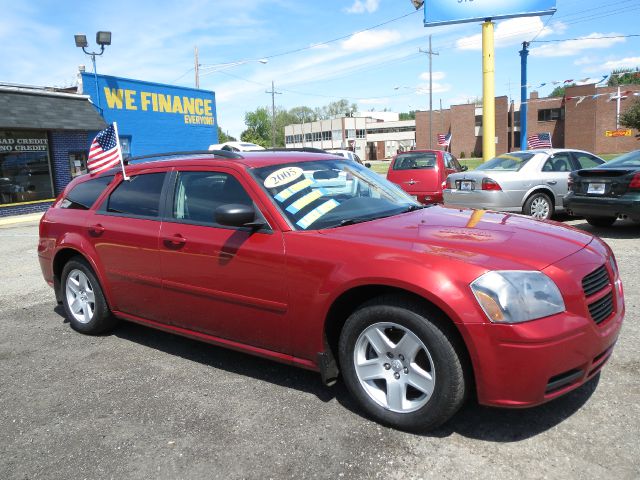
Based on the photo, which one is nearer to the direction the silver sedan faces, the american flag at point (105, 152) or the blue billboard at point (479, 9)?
the blue billboard

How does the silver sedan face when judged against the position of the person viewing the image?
facing away from the viewer and to the right of the viewer

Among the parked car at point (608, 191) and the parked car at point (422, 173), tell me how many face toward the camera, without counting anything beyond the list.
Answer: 0

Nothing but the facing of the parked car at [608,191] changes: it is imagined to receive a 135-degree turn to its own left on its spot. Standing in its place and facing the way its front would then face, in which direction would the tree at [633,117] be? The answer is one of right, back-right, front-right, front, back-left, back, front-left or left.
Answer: right

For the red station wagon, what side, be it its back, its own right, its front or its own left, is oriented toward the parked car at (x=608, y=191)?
left

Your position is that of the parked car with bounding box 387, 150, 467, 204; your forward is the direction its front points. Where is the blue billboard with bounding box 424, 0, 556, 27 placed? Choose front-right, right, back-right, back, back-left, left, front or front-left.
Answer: front-left

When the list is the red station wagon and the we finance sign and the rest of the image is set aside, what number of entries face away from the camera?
0

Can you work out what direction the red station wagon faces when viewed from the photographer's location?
facing the viewer and to the right of the viewer

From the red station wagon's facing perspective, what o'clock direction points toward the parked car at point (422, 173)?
The parked car is roughly at 8 o'clock from the red station wagon.

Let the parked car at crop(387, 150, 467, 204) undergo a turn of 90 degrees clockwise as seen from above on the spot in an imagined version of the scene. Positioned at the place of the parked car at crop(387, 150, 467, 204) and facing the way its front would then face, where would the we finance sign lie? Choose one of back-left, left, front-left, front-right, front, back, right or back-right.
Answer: back

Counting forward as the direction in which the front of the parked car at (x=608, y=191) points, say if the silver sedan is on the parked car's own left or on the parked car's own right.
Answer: on the parked car's own left

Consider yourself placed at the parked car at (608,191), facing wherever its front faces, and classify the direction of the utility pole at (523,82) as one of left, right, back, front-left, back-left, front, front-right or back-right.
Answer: front-left

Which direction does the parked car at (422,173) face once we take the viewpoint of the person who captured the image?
facing away from the viewer and to the right of the viewer

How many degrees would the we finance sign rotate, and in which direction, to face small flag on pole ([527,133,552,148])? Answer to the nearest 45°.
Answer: approximately 45° to its left

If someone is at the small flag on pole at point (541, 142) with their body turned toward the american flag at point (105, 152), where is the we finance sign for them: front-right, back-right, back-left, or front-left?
front-right

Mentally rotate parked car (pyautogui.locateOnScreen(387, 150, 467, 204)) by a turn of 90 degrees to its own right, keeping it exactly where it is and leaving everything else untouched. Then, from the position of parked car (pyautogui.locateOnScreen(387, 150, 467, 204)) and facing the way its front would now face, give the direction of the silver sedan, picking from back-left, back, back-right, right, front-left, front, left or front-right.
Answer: front

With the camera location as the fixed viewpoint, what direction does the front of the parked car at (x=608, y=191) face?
facing away from the viewer and to the right of the viewer
